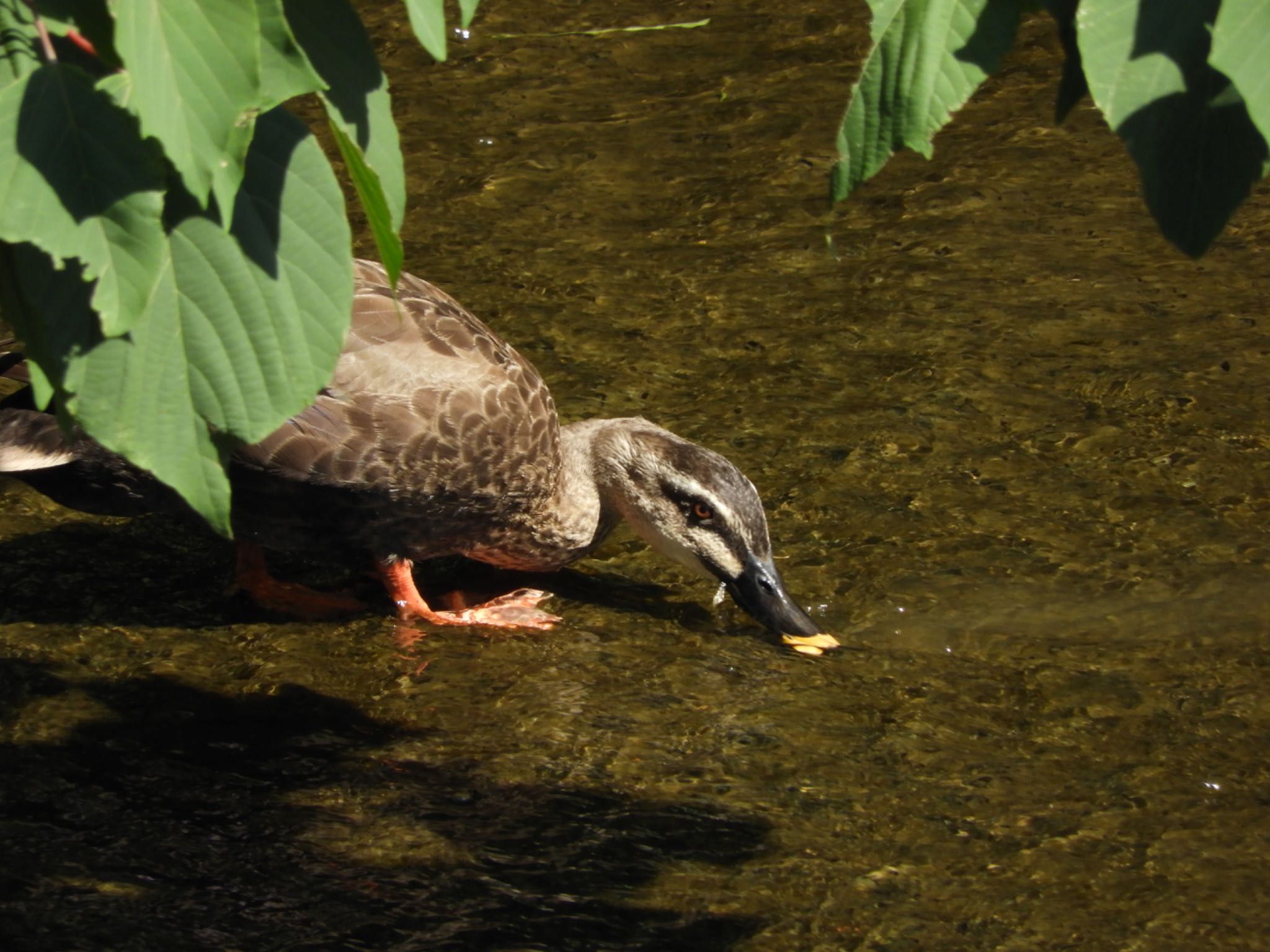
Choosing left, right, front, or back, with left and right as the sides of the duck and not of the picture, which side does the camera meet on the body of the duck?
right
